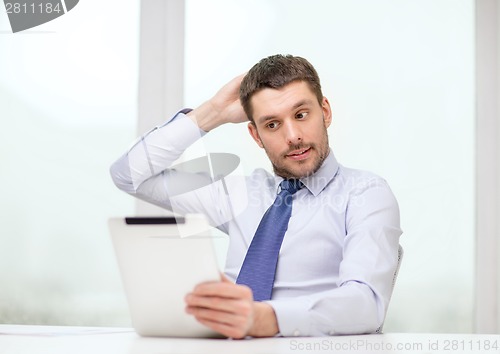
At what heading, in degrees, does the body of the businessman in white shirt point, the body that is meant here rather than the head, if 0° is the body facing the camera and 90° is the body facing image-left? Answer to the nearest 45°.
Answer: approximately 45°

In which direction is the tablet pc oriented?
away from the camera
